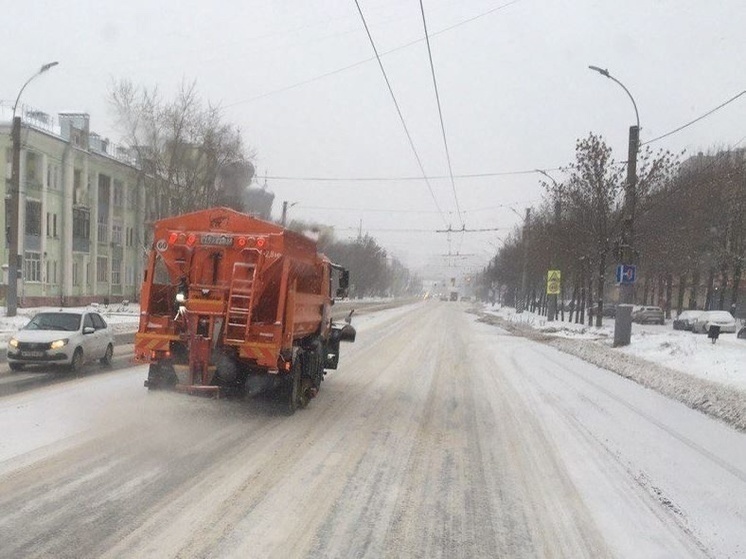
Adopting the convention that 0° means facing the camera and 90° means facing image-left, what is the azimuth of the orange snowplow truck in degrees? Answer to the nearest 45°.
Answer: approximately 180°

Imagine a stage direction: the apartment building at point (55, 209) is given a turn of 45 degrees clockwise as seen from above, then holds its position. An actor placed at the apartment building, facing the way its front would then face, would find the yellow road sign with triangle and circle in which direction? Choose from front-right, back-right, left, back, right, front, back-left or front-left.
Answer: front-left

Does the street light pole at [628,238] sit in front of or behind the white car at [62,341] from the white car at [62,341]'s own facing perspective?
behind

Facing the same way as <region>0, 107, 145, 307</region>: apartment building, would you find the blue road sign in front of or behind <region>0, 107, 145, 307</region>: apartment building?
in front

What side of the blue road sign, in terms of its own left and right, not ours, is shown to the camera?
front

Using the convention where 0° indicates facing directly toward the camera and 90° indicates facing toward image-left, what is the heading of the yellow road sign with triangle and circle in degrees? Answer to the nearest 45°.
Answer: approximately 0°

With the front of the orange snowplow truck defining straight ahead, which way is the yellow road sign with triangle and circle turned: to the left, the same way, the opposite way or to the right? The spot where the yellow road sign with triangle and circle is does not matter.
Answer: the opposite way

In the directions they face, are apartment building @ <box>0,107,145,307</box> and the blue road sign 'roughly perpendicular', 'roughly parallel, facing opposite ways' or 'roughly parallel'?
roughly perpendicular

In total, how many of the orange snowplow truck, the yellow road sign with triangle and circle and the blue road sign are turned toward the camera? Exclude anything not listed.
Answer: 2

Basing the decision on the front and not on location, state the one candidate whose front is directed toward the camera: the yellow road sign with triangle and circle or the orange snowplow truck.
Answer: the yellow road sign with triangle and circle

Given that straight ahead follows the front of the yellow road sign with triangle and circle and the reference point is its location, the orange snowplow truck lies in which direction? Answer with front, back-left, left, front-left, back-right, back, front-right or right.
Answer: front

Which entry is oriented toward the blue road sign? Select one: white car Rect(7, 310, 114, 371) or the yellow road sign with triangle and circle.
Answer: the yellow road sign with triangle and circle

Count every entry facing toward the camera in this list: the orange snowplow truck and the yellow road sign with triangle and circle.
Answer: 1

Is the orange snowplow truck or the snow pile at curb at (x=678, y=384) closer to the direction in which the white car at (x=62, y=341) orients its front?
the orange snowplow truck

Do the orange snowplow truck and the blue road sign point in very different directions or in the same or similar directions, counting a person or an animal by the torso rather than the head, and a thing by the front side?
very different directions

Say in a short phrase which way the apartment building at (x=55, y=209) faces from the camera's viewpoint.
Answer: facing the viewer and to the right of the viewer

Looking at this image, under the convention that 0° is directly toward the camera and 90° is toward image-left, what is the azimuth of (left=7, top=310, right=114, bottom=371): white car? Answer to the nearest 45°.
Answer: approximately 45°
